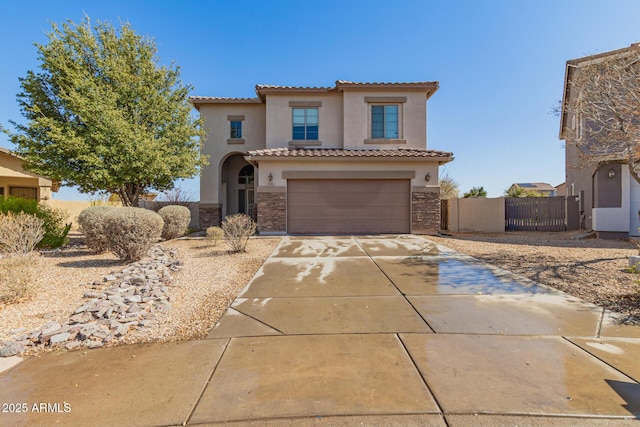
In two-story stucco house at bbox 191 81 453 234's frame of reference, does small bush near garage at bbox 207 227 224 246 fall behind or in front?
in front

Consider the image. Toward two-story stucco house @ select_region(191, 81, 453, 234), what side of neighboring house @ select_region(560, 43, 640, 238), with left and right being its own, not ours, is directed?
right

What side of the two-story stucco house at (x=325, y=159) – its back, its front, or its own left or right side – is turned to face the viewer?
front

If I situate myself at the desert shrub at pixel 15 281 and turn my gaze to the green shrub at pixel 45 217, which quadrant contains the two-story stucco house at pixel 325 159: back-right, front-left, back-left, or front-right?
front-right

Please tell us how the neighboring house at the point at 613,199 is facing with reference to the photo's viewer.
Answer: facing the viewer and to the left of the viewer

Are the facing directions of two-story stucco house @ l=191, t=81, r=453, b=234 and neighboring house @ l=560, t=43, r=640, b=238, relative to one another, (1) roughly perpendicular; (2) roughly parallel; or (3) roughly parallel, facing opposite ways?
roughly perpendicular

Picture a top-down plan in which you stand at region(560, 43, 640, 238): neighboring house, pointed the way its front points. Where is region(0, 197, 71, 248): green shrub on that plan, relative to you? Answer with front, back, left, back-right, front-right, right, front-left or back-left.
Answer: front

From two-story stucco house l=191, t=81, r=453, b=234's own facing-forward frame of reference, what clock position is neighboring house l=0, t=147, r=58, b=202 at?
The neighboring house is roughly at 3 o'clock from the two-story stucco house.

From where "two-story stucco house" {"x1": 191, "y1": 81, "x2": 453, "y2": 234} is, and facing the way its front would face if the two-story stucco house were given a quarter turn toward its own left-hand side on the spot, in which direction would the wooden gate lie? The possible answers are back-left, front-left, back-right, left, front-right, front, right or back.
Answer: front

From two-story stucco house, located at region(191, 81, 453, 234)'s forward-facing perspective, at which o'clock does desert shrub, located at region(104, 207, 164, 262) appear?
The desert shrub is roughly at 1 o'clock from the two-story stucco house.

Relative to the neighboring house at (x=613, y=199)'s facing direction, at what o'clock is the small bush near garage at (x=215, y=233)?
The small bush near garage is roughly at 12 o'clock from the neighboring house.

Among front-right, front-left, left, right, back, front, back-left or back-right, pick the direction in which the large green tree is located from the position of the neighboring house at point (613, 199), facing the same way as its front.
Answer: front

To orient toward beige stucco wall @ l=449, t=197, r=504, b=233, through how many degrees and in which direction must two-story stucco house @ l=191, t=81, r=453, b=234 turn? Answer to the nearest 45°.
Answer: approximately 90° to its left

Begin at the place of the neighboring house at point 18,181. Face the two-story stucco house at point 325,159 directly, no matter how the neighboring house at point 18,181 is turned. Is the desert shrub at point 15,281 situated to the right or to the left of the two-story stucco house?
right

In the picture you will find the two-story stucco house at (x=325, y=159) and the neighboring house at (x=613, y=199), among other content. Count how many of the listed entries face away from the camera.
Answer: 0
